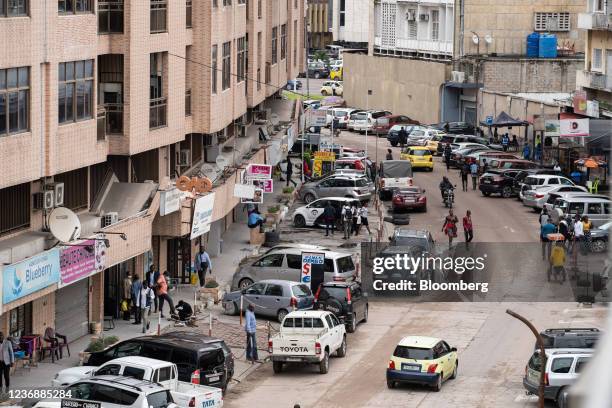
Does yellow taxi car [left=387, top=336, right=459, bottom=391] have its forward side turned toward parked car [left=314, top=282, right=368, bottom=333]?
no

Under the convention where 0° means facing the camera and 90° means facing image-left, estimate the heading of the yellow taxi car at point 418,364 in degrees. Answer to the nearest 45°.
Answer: approximately 225°

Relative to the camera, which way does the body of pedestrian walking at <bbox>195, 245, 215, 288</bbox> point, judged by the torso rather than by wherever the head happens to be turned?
toward the camera

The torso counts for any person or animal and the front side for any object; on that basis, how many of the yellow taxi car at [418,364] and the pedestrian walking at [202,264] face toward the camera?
1

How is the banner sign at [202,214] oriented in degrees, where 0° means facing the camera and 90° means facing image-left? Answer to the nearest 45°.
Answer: approximately 315°

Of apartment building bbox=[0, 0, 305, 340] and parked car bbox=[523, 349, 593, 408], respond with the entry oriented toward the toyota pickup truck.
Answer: the apartment building

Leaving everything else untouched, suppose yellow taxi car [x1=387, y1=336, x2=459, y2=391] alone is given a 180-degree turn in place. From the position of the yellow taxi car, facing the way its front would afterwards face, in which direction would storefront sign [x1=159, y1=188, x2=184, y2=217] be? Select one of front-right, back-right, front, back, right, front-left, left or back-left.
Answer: right

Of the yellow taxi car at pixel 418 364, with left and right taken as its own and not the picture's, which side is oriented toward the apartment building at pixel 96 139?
left

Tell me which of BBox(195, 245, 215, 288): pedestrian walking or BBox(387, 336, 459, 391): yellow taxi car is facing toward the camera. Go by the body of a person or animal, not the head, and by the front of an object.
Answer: the pedestrian walking

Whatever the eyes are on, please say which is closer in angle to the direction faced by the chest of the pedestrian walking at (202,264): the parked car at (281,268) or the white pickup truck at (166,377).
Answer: the white pickup truck

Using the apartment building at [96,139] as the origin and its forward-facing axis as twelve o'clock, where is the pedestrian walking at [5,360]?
The pedestrian walking is roughly at 2 o'clock from the apartment building.
